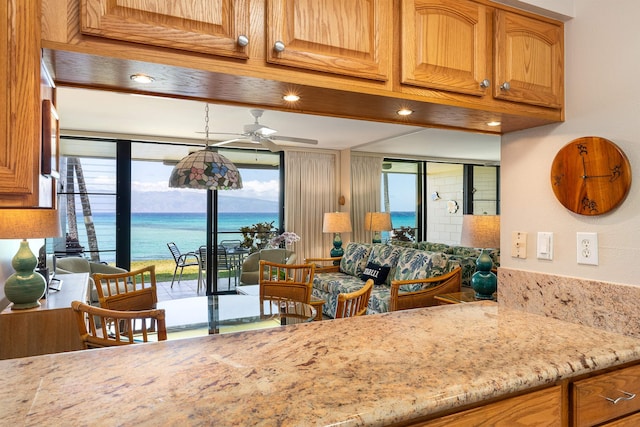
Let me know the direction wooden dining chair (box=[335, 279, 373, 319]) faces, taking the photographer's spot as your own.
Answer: facing away from the viewer and to the left of the viewer

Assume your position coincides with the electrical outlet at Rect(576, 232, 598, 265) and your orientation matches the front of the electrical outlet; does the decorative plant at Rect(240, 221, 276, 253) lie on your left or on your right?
on your right

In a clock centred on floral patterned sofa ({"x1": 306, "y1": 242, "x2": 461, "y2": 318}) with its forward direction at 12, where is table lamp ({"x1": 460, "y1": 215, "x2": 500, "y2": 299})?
The table lamp is roughly at 10 o'clock from the floral patterned sofa.

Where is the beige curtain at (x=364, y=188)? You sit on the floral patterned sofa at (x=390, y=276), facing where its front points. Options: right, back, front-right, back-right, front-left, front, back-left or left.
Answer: back-right

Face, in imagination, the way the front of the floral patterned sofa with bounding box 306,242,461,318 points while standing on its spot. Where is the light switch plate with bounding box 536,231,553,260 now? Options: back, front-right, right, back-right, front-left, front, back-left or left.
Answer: front-left

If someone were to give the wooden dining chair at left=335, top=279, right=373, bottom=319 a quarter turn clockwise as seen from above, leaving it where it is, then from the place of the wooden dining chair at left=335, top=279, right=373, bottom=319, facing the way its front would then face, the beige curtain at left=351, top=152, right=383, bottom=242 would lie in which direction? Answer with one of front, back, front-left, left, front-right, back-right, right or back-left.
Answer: front-left

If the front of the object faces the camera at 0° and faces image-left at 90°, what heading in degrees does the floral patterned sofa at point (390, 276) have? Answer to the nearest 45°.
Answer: approximately 45°

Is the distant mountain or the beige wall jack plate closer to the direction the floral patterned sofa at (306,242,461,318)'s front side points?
the beige wall jack plate

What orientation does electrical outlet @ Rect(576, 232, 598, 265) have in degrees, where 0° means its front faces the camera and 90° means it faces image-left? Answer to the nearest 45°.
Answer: approximately 45°

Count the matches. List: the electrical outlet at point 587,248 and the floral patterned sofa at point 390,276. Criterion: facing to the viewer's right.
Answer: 0

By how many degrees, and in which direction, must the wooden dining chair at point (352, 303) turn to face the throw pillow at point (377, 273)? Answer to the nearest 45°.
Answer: approximately 45° to its right
